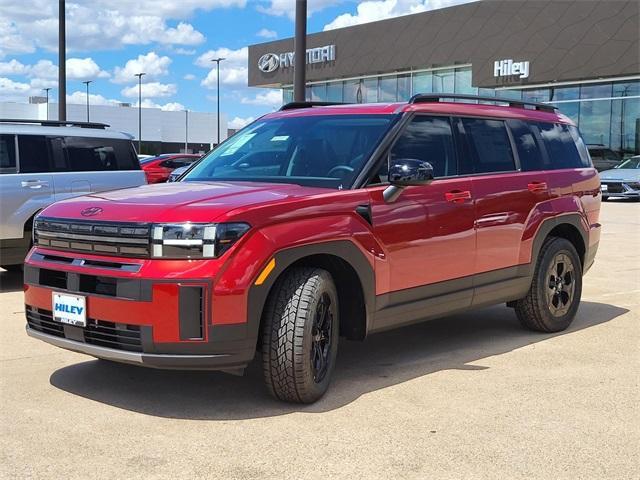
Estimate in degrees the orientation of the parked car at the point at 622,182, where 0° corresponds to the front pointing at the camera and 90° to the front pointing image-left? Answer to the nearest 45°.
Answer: approximately 45°

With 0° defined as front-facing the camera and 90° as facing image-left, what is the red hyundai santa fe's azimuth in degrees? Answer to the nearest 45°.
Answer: approximately 45°

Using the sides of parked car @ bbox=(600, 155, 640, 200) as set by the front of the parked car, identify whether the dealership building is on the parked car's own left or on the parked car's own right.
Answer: on the parked car's own right

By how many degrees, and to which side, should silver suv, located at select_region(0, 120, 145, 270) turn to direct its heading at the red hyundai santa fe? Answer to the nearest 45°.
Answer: approximately 90° to its left

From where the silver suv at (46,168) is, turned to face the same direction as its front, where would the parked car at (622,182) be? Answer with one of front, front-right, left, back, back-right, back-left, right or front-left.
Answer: back-right

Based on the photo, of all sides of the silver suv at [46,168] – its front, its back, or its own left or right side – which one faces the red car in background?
right

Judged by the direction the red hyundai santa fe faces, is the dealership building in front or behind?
behind

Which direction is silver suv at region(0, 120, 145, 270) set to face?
to the viewer's left
